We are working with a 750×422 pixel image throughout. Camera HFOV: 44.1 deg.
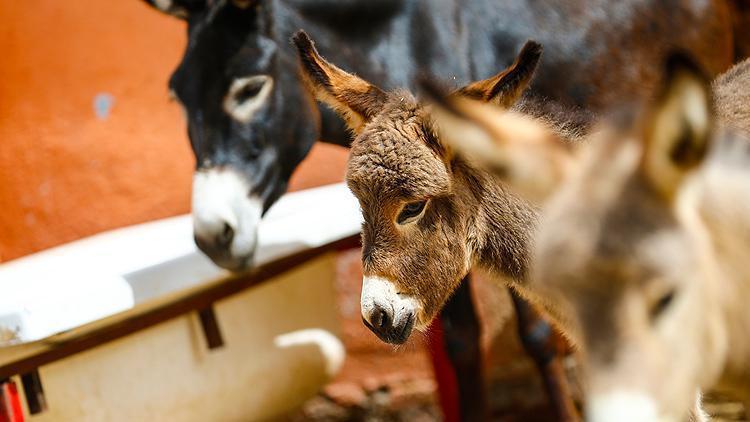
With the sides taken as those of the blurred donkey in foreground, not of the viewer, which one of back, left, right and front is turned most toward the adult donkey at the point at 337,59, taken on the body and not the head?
right

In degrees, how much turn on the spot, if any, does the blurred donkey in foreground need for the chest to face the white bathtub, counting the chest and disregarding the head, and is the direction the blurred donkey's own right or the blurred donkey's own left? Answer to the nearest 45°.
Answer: approximately 90° to the blurred donkey's own right

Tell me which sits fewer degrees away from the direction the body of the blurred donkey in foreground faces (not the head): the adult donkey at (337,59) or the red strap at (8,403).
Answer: the red strap

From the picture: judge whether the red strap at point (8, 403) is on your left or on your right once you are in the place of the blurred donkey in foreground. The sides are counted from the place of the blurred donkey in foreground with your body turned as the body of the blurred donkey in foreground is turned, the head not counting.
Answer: on your right
